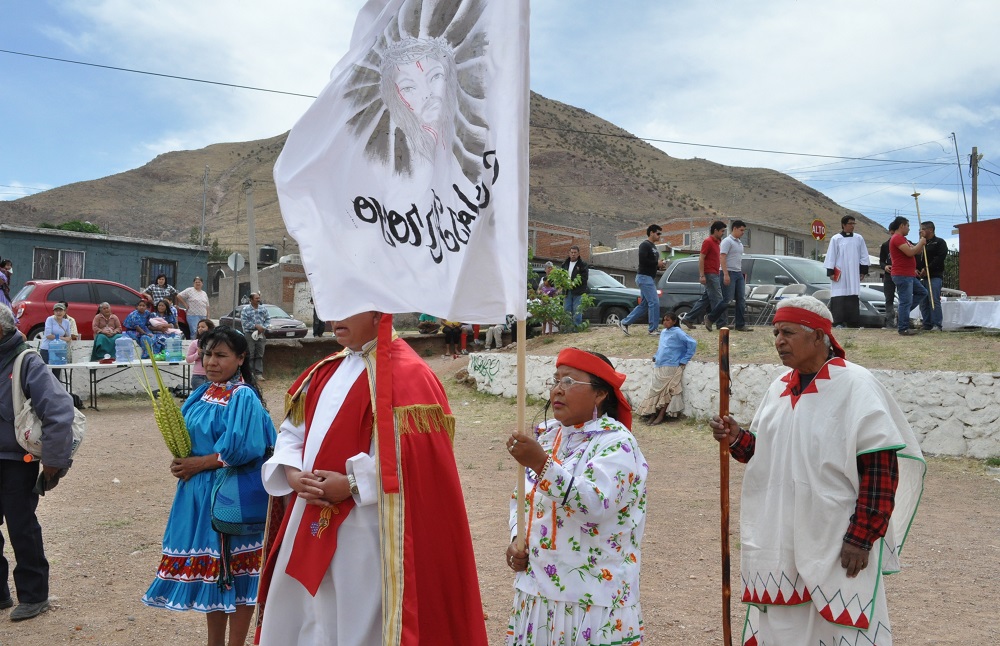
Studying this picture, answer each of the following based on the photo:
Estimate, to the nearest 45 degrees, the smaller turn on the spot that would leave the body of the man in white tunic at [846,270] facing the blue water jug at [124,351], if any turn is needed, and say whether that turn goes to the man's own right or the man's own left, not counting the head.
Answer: approximately 90° to the man's own right

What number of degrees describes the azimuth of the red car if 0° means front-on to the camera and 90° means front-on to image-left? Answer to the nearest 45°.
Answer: approximately 270°

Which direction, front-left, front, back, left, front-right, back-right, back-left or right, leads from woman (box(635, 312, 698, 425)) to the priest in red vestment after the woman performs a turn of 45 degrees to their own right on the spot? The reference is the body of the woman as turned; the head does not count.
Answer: left

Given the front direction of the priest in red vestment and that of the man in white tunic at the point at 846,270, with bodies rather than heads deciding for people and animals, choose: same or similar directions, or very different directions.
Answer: same or similar directions

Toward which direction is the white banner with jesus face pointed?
toward the camera

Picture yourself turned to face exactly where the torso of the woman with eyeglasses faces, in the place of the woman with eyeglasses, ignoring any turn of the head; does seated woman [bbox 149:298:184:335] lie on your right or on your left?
on your right

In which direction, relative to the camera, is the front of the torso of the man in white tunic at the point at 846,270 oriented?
toward the camera

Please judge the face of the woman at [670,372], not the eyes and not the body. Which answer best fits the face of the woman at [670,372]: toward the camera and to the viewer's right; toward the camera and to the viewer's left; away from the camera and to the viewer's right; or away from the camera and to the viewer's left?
toward the camera and to the viewer's left

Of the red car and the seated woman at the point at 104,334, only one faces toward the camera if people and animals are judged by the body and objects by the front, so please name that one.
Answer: the seated woman

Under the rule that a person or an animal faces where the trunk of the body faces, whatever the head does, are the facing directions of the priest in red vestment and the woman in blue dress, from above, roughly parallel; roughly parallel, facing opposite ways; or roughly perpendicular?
roughly parallel

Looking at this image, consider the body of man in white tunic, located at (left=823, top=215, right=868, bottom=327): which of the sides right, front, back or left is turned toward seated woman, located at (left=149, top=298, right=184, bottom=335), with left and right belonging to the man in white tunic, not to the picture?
right

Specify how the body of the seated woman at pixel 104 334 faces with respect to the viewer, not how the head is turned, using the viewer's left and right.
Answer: facing the viewer

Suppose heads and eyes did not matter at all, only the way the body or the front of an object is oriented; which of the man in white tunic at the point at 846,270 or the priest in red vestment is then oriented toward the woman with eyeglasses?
the man in white tunic

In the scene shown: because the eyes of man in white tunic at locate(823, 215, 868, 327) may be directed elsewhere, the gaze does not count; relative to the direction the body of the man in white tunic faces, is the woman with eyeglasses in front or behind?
in front
